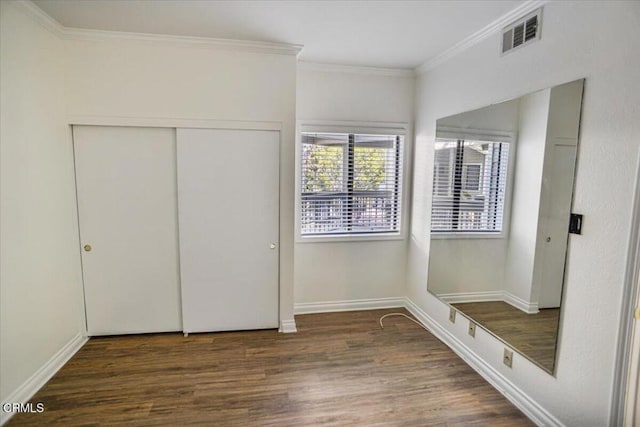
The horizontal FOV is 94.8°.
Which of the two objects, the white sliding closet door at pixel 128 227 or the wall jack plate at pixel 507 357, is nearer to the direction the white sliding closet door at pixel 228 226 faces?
the wall jack plate

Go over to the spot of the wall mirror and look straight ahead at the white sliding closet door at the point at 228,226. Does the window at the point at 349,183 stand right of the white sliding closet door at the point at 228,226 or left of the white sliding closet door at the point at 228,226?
right

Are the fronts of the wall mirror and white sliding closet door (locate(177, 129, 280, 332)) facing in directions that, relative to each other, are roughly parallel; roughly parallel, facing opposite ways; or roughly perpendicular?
roughly perpendicular

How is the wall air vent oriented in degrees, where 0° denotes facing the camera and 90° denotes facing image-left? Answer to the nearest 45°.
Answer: approximately 45°

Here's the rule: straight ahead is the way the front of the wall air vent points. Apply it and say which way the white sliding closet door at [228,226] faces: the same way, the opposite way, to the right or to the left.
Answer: to the left

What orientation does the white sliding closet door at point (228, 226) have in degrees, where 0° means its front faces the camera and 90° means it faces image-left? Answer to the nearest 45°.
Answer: approximately 0°

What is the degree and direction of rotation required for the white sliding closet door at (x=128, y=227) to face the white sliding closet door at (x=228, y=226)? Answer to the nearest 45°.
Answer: approximately 45° to its left

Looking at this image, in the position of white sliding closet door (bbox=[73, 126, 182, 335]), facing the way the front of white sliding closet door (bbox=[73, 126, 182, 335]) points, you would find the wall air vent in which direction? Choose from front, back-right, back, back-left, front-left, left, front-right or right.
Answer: front-left

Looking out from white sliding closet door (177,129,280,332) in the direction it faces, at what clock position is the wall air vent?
The wall air vent is roughly at 10 o'clock from the white sliding closet door.

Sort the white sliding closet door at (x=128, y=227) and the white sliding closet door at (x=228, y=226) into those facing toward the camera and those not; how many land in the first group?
2

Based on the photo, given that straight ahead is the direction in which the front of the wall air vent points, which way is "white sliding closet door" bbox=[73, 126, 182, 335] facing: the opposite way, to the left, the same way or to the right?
to the left
